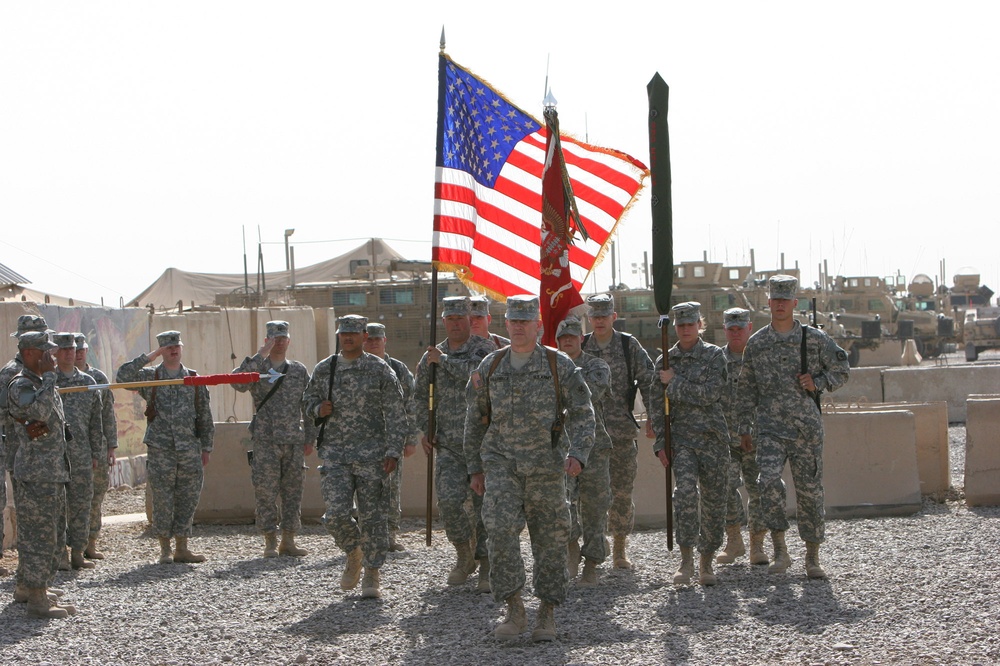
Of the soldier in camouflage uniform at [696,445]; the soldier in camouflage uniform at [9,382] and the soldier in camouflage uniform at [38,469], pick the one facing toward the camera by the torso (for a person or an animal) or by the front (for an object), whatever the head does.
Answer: the soldier in camouflage uniform at [696,445]

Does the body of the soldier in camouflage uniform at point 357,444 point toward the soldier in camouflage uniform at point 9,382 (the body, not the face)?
no

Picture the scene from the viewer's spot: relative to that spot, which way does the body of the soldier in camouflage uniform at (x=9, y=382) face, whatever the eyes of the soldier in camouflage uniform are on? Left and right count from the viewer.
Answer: facing to the right of the viewer

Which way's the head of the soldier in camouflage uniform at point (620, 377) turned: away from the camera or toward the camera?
toward the camera

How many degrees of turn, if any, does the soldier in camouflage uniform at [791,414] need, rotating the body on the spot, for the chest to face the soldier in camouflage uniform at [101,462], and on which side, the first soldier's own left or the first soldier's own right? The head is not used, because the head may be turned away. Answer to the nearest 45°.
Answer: approximately 90° to the first soldier's own right

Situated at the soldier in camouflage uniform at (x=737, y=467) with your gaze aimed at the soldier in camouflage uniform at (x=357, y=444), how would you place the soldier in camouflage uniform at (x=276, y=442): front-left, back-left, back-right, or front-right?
front-right

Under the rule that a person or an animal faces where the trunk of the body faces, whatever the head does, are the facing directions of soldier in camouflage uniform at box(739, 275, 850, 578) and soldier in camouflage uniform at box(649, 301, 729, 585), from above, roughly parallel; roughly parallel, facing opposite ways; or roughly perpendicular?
roughly parallel

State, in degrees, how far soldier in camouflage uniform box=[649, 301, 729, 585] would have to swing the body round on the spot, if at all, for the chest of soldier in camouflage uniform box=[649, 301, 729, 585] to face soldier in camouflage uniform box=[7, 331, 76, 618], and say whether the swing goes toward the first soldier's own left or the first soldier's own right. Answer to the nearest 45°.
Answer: approximately 90° to the first soldier's own right

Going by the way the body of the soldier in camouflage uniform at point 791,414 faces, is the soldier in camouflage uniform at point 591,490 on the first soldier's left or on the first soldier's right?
on the first soldier's right

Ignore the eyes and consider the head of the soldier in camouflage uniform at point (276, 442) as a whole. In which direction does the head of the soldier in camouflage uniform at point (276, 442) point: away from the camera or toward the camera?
toward the camera

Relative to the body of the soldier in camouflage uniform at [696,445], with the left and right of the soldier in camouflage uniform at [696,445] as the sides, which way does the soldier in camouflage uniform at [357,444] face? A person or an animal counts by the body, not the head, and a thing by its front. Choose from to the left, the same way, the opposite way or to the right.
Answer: the same way

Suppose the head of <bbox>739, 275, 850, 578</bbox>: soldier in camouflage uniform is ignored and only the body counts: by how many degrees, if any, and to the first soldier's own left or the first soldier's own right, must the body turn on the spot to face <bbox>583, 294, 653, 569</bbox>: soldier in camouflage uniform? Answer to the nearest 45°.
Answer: approximately 90° to the first soldier's own right

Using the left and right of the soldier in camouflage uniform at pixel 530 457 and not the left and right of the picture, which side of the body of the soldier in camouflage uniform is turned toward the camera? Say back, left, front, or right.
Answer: front

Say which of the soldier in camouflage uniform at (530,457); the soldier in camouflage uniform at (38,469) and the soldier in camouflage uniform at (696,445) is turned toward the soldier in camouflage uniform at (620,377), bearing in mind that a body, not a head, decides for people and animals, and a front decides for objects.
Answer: the soldier in camouflage uniform at (38,469)

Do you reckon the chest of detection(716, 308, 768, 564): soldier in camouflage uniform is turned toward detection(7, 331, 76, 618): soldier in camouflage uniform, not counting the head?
no

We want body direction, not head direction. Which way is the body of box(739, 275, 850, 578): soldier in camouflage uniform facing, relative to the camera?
toward the camera

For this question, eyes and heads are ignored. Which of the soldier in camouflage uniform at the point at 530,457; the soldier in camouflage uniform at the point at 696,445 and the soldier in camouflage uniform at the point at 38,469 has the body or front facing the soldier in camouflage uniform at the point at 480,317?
the soldier in camouflage uniform at the point at 38,469

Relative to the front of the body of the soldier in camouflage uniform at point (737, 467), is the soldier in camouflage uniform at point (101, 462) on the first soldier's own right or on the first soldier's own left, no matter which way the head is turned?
on the first soldier's own right

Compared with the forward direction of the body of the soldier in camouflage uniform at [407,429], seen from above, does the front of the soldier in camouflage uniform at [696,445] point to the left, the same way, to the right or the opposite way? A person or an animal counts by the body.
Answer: the same way

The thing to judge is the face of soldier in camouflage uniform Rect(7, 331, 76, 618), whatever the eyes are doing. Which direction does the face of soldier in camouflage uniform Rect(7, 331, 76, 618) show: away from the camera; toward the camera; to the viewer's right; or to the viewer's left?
to the viewer's right

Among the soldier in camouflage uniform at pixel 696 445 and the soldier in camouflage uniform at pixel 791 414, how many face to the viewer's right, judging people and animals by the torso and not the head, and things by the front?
0
